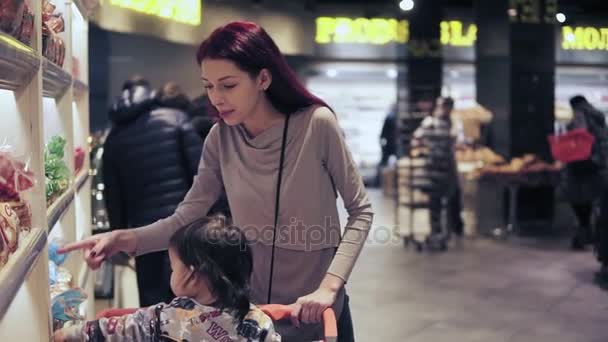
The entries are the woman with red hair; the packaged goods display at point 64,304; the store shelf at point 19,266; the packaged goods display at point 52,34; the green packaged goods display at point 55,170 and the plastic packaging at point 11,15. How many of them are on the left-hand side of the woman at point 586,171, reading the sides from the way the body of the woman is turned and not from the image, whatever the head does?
6

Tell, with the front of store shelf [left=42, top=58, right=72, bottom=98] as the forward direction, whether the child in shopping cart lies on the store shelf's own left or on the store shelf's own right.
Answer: on the store shelf's own right

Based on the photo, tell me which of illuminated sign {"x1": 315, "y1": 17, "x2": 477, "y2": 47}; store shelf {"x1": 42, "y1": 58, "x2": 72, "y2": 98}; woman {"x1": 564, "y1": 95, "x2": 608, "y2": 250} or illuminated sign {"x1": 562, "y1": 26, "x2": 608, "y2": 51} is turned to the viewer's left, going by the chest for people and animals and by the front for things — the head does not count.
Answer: the woman

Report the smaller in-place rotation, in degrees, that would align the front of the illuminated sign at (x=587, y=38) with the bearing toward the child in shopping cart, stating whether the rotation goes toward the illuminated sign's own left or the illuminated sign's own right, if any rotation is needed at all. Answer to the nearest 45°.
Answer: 0° — it already faces them

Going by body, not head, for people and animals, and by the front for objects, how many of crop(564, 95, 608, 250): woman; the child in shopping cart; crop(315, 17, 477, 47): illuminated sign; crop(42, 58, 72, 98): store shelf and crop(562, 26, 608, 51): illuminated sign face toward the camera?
2

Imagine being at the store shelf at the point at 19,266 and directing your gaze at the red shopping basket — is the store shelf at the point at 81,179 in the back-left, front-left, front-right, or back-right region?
front-left

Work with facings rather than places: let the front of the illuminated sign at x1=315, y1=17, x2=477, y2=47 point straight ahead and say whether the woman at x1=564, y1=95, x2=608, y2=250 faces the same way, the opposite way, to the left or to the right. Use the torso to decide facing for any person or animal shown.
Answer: to the right

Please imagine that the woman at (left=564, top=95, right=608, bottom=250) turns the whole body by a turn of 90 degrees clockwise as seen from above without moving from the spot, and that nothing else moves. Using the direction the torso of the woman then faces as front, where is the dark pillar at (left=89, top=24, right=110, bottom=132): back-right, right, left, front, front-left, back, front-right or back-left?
left

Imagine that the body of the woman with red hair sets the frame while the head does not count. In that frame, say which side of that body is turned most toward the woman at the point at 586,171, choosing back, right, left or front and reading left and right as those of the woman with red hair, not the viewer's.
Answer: back

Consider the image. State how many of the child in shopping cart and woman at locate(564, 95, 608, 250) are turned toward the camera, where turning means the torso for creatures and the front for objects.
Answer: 0

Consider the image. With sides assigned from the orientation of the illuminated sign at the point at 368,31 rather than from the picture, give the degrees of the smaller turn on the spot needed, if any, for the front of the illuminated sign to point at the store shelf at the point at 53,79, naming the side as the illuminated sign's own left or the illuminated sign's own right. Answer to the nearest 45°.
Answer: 0° — it already faces it

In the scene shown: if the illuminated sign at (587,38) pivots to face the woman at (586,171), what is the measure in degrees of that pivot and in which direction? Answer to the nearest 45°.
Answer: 0° — it already faces them

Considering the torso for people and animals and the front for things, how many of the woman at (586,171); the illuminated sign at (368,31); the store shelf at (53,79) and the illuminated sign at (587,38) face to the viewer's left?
1

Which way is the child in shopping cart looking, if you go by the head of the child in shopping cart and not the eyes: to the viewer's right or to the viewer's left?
to the viewer's left
